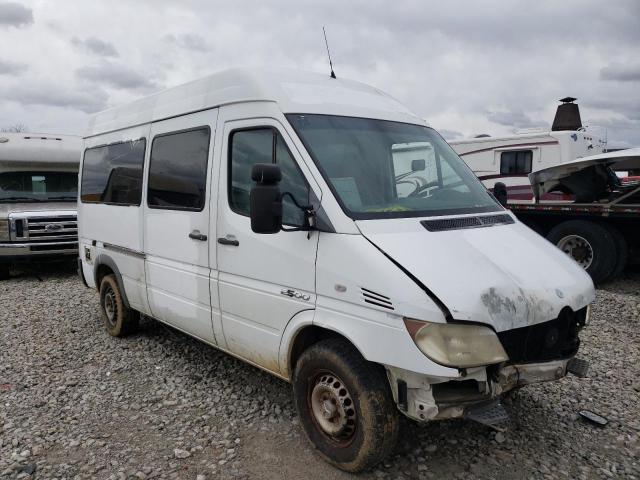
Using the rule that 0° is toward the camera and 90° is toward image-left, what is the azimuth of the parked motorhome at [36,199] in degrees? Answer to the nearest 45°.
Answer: approximately 0°

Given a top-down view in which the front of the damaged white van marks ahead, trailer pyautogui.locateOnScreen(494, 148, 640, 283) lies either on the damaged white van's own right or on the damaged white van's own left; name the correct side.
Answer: on the damaged white van's own left

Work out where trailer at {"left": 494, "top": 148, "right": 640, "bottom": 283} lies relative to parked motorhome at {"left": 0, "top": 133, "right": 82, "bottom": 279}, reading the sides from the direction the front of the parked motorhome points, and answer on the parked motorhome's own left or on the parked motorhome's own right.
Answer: on the parked motorhome's own left

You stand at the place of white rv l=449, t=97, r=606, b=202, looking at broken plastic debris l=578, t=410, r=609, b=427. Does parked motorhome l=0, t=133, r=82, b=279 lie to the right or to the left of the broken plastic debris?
right

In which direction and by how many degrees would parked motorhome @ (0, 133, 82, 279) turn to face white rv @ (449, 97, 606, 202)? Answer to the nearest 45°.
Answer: approximately 90° to its left

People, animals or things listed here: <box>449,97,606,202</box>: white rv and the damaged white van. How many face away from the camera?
0

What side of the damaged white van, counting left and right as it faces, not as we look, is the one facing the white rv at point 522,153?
left

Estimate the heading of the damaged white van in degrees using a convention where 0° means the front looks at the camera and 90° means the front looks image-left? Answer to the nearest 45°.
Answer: approximately 315°

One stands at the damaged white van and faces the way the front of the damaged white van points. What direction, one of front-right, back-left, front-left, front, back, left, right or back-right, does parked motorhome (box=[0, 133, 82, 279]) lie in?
back
